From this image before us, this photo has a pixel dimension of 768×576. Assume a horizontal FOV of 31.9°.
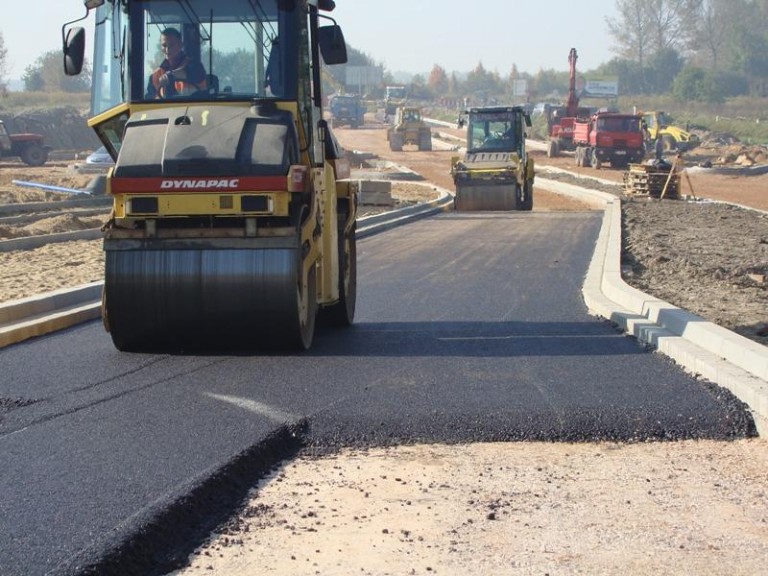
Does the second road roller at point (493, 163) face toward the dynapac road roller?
yes

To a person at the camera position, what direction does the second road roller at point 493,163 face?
facing the viewer

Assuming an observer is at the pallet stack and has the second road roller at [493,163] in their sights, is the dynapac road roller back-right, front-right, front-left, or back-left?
front-left

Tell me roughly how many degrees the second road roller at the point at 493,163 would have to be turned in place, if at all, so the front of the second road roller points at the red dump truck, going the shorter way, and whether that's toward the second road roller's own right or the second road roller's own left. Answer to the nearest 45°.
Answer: approximately 180°

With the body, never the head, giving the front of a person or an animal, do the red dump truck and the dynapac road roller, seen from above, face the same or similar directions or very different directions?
same or similar directions

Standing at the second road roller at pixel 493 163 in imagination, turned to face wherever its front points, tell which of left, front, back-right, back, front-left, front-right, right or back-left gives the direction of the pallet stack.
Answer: back-left

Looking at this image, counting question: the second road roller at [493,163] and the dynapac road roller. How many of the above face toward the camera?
2

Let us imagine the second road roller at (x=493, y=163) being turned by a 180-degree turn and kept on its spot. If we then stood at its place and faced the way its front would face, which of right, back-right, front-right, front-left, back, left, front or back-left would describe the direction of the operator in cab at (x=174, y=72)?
back

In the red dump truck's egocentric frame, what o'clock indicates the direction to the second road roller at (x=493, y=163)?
The second road roller is roughly at 2 o'clock from the red dump truck.

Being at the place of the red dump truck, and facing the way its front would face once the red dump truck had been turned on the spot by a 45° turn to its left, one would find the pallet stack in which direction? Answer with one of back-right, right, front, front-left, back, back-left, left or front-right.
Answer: right
